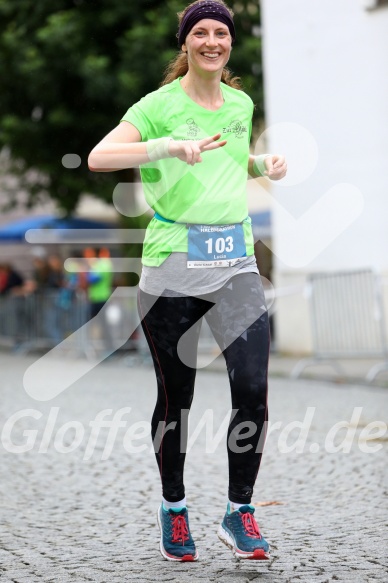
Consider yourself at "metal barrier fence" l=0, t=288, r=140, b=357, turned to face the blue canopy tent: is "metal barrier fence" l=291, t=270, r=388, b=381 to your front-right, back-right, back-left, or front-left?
back-right

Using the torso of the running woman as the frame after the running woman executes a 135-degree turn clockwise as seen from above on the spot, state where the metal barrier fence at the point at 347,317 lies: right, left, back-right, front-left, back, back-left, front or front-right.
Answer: right

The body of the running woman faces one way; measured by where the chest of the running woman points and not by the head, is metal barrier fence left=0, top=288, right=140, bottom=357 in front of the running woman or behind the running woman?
behind

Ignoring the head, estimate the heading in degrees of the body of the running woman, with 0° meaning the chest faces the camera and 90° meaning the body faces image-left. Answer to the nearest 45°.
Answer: approximately 315°

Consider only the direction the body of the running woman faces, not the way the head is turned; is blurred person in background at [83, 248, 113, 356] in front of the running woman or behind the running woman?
behind
